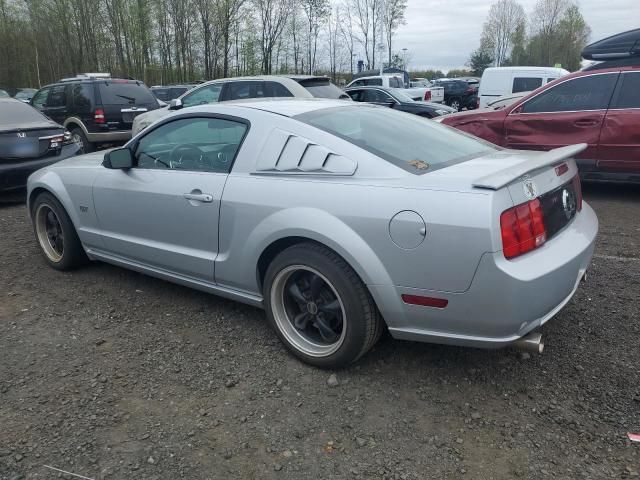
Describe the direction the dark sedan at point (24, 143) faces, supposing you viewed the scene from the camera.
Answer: facing away from the viewer and to the left of the viewer

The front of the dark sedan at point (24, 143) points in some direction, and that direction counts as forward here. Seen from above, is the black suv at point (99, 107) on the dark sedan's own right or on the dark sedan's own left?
on the dark sedan's own right

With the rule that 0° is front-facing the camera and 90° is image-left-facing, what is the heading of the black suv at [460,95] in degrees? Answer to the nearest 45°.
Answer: approximately 135°

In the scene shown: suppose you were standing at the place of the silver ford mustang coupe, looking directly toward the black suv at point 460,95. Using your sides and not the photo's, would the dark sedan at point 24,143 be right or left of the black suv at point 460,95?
left

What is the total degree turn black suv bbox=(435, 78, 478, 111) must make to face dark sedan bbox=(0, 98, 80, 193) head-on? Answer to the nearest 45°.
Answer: approximately 135° to its left

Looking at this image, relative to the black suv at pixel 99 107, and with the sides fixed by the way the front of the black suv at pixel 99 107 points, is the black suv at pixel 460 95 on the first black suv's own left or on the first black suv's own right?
on the first black suv's own right
